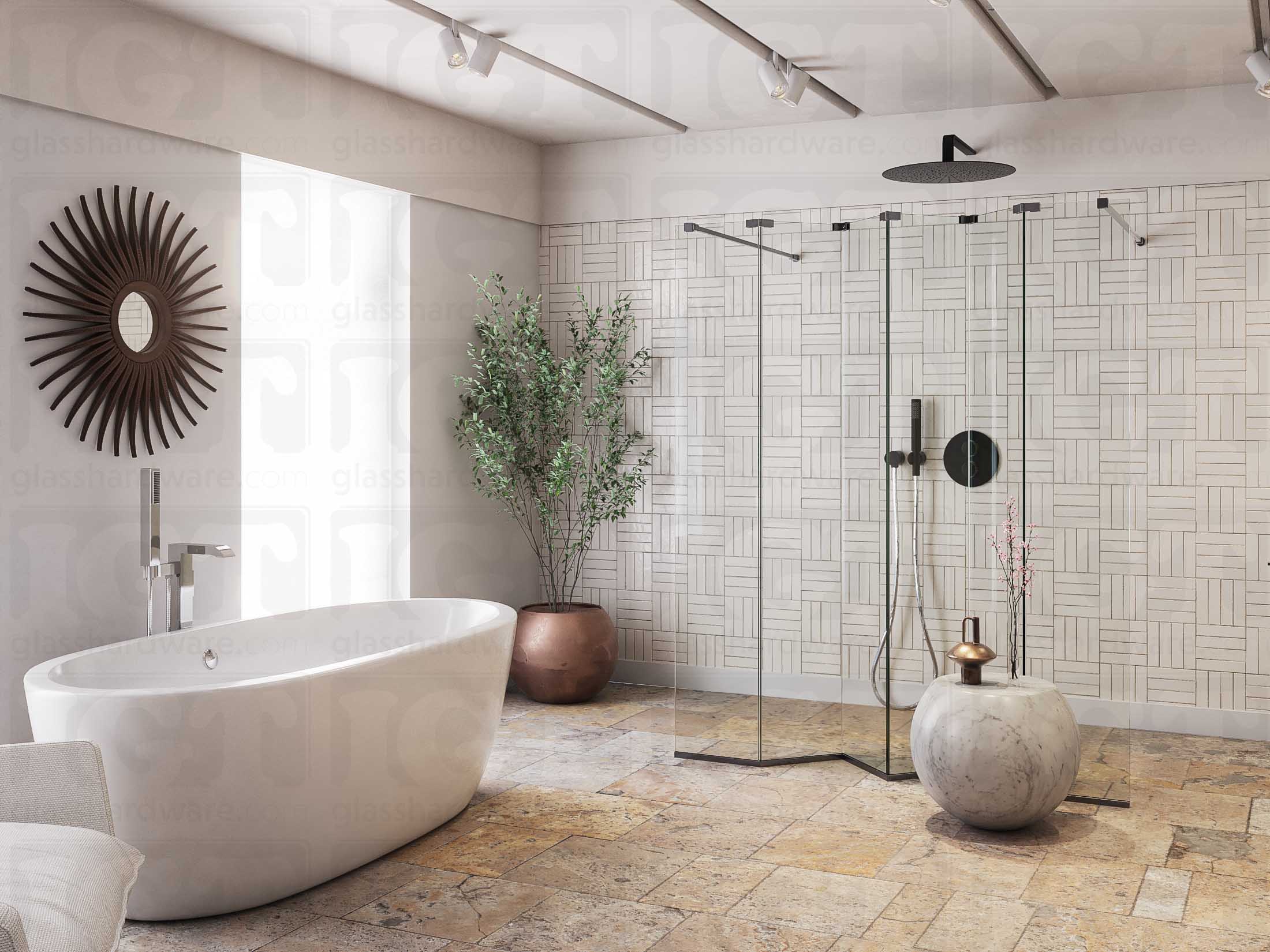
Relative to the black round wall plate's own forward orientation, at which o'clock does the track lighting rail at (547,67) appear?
The track lighting rail is roughly at 3 o'clock from the black round wall plate.

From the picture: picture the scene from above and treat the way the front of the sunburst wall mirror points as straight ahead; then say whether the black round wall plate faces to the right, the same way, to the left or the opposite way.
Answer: to the right

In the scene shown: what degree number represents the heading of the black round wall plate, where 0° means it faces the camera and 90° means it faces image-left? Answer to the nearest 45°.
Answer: approximately 0°

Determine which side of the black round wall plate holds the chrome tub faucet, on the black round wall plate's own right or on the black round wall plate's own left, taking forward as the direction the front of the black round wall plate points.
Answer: on the black round wall plate's own right

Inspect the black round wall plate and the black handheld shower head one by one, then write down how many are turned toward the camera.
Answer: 2

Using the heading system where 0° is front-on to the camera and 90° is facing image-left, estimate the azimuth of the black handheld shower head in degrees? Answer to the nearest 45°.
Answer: approximately 0°

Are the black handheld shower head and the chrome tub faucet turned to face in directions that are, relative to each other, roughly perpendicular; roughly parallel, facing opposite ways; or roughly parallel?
roughly perpendicular

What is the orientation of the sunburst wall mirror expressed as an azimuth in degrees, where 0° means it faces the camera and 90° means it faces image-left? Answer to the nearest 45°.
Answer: approximately 315°

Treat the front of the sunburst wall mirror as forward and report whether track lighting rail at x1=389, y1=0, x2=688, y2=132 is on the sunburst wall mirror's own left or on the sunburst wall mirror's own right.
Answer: on the sunburst wall mirror's own left
